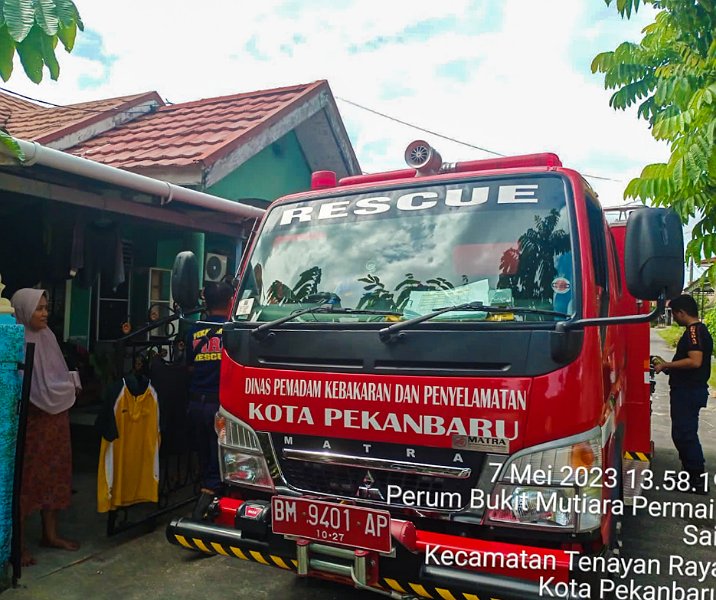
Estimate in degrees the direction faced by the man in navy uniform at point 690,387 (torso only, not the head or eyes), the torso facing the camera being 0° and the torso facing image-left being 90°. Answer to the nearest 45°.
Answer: approximately 90°

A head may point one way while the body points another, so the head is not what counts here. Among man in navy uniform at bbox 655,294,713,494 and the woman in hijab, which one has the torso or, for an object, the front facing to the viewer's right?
the woman in hijab

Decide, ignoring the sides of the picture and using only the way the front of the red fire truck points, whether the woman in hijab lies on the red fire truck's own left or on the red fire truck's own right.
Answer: on the red fire truck's own right

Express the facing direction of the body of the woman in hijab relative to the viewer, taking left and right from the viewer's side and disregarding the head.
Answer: facing to the right of the viewer

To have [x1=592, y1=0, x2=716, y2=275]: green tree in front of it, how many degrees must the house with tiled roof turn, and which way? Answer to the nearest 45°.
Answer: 0° — it already faces it

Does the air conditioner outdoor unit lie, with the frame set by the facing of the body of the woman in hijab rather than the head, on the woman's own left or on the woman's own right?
on the woman's own left

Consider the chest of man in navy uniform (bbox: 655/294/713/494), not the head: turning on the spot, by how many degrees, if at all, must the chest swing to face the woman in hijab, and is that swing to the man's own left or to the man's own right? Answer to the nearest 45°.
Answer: approximately 45° to the man's own left

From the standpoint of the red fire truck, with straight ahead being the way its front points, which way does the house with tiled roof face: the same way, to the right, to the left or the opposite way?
to the left

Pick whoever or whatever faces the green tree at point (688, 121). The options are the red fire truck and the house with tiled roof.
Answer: the house with tiled roof
